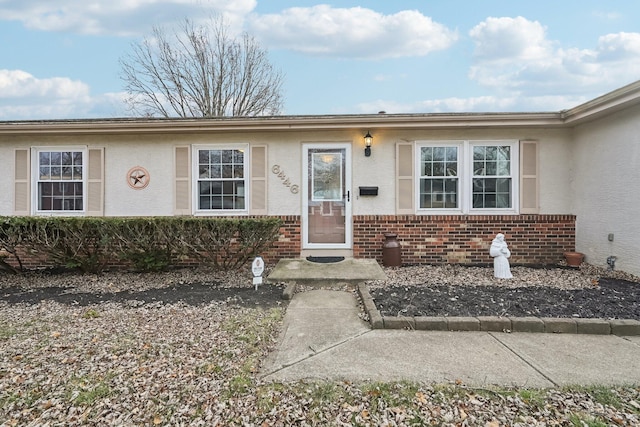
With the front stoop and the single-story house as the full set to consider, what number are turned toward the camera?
2

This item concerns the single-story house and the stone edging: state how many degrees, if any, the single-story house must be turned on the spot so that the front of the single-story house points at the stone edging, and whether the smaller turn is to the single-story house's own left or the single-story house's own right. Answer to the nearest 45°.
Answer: approximately 45° to the single-story house's own left

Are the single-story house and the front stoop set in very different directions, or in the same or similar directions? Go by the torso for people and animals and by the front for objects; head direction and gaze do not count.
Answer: same or similar directions

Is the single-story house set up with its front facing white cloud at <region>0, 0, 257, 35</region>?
no

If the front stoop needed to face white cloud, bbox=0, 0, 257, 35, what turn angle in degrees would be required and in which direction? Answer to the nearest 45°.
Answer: approximately 135° to its right

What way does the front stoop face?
toward the camera

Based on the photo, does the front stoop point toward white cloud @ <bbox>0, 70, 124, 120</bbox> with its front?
no

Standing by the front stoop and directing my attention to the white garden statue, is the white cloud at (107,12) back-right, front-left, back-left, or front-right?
back-left

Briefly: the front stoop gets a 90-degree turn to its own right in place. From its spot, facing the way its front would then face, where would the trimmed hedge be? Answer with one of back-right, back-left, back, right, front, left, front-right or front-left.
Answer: front

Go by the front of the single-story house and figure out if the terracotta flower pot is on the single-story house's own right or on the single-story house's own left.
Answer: on the single-story house's own left

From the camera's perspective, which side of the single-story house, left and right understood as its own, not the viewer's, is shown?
front

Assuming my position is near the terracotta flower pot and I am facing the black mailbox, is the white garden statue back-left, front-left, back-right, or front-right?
front-left

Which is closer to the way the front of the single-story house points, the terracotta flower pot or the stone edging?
the stone edging

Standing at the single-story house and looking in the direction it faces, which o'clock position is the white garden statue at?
The white garden statue is roughly at 10 o'clock from the single-story house.

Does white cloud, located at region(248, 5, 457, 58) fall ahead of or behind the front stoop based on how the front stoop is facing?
behind
